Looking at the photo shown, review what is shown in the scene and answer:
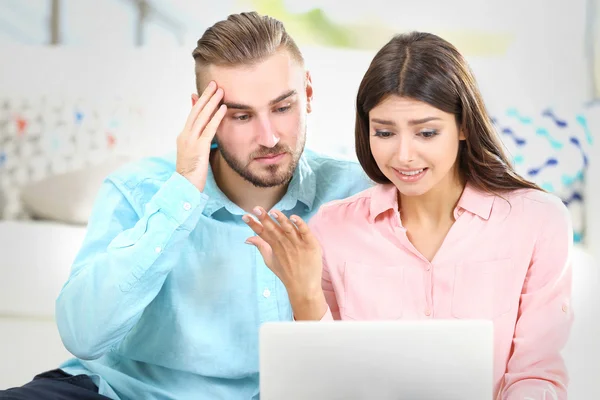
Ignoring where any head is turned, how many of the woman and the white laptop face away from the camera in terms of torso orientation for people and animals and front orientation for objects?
1

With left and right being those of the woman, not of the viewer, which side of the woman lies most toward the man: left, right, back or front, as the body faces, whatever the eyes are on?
right

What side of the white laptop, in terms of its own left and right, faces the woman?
front

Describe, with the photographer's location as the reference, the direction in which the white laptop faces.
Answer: facing away from the viewer

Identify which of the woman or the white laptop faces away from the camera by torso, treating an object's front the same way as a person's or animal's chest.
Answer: the white laptop

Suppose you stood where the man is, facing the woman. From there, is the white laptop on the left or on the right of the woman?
right

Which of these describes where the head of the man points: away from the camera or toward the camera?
toward the camera

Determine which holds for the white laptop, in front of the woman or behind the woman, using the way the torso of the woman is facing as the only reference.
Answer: in front

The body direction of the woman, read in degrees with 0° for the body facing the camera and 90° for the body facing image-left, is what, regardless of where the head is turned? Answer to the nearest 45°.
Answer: approximately 0°

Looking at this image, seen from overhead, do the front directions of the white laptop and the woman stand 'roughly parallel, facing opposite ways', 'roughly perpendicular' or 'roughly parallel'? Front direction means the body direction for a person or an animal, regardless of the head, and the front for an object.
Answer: roughly parallel, facing opposite ways

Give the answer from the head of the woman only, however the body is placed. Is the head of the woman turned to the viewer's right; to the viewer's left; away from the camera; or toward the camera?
toward the camera
